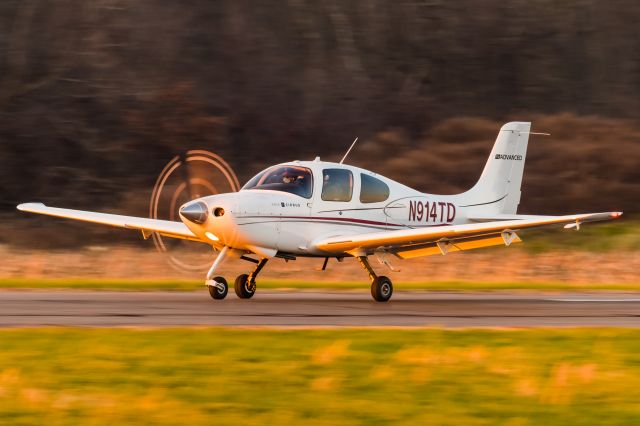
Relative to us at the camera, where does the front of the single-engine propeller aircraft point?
facing the viewer and to the left of the viewer
